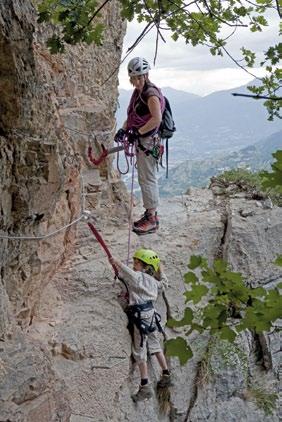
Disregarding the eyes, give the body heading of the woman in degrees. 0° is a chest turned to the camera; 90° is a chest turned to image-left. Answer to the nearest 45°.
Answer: approximately 45°

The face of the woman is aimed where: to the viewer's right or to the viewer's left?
to the viewer's left
